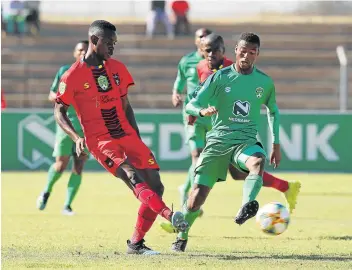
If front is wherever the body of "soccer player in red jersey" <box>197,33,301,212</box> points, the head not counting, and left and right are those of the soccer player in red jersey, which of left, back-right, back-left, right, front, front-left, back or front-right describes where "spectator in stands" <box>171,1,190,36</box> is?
back-right

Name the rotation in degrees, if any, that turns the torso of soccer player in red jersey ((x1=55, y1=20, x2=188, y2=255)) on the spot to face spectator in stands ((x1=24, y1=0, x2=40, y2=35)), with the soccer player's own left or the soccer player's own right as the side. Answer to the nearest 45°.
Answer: approximately 135° to the soccer player's own left

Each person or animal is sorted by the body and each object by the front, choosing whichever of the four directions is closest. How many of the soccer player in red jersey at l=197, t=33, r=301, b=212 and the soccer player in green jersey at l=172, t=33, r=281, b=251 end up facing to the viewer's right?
0

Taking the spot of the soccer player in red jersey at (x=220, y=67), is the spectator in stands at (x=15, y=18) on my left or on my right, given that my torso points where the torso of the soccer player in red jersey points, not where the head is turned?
on my right

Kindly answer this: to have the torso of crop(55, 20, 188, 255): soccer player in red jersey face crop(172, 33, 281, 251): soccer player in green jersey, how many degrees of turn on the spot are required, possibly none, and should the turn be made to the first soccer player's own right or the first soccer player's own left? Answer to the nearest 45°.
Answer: approximately 45° to the first soccer player's own left

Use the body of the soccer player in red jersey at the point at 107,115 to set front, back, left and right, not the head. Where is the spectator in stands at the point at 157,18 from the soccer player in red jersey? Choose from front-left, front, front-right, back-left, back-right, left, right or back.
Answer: back-left

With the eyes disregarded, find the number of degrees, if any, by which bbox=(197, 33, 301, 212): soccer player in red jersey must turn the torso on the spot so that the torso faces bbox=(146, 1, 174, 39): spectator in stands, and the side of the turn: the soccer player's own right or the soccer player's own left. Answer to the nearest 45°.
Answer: approximately 135° to the soccer player's own right

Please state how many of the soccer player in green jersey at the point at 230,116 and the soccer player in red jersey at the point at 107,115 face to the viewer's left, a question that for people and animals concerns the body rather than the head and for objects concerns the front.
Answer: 0

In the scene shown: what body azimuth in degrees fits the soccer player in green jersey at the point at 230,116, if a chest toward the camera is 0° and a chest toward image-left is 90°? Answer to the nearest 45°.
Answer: approximately 0°

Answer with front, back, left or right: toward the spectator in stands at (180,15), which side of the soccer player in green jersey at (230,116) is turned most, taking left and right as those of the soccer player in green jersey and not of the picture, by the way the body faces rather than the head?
back

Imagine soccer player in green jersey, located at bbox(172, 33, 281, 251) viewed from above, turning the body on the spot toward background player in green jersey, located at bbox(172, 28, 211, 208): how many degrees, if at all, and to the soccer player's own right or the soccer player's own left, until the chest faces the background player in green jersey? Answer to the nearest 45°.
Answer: approximately 180°
